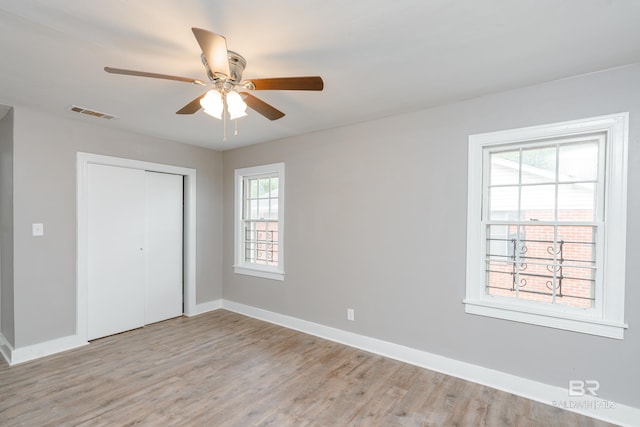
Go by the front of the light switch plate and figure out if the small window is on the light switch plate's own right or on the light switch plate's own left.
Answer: on the light switch plate's own left

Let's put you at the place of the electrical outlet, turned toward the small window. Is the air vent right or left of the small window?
left

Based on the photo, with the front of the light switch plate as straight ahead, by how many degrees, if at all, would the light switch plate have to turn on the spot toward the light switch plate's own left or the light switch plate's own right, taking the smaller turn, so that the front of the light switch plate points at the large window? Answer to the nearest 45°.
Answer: approximately 45° to the light switch plate's own left

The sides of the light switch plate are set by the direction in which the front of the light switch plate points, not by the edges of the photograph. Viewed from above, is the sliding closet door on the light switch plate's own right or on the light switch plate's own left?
on the light switch plate's own left

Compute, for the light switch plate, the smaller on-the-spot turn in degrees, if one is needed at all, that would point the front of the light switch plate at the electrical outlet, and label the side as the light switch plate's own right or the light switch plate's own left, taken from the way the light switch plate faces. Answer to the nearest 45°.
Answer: approximately 45° to the light switch plate's own left

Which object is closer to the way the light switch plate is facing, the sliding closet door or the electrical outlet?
the electrical outlet
